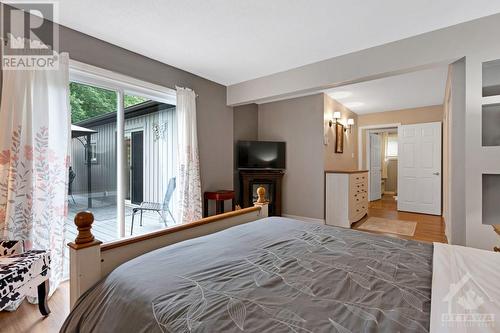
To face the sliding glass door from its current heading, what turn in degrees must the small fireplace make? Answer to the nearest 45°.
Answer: approximately 45° to its right

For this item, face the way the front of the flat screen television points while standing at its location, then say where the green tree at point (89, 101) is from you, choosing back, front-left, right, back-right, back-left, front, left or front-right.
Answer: back-right

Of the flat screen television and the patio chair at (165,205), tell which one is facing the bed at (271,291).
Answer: the flat screen television

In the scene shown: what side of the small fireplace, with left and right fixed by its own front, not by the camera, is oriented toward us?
front

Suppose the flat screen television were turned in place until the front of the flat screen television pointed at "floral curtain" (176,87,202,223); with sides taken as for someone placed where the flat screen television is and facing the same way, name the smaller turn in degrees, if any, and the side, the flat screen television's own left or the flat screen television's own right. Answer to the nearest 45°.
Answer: approximately 45° to the flat screen television's own right

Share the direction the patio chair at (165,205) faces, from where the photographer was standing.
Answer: facing to the left of the viewer

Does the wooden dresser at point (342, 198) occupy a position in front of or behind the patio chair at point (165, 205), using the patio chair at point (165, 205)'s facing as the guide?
behind

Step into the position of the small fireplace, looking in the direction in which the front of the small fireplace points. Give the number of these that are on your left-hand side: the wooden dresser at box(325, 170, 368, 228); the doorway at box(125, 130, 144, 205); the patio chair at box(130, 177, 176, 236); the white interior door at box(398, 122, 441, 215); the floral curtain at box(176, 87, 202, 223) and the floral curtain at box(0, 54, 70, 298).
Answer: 2

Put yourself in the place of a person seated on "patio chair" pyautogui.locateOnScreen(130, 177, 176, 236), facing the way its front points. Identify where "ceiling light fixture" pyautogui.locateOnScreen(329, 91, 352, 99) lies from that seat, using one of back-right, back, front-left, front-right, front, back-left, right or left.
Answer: back

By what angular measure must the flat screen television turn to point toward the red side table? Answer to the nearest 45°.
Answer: approximately 45° to its right

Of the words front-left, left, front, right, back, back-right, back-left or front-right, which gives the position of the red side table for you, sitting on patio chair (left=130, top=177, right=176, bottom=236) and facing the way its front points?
back

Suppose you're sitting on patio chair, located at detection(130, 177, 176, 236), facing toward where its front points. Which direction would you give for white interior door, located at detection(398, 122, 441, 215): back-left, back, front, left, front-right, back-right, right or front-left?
back

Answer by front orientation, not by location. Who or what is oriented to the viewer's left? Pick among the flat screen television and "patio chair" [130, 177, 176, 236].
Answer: the patio chair
